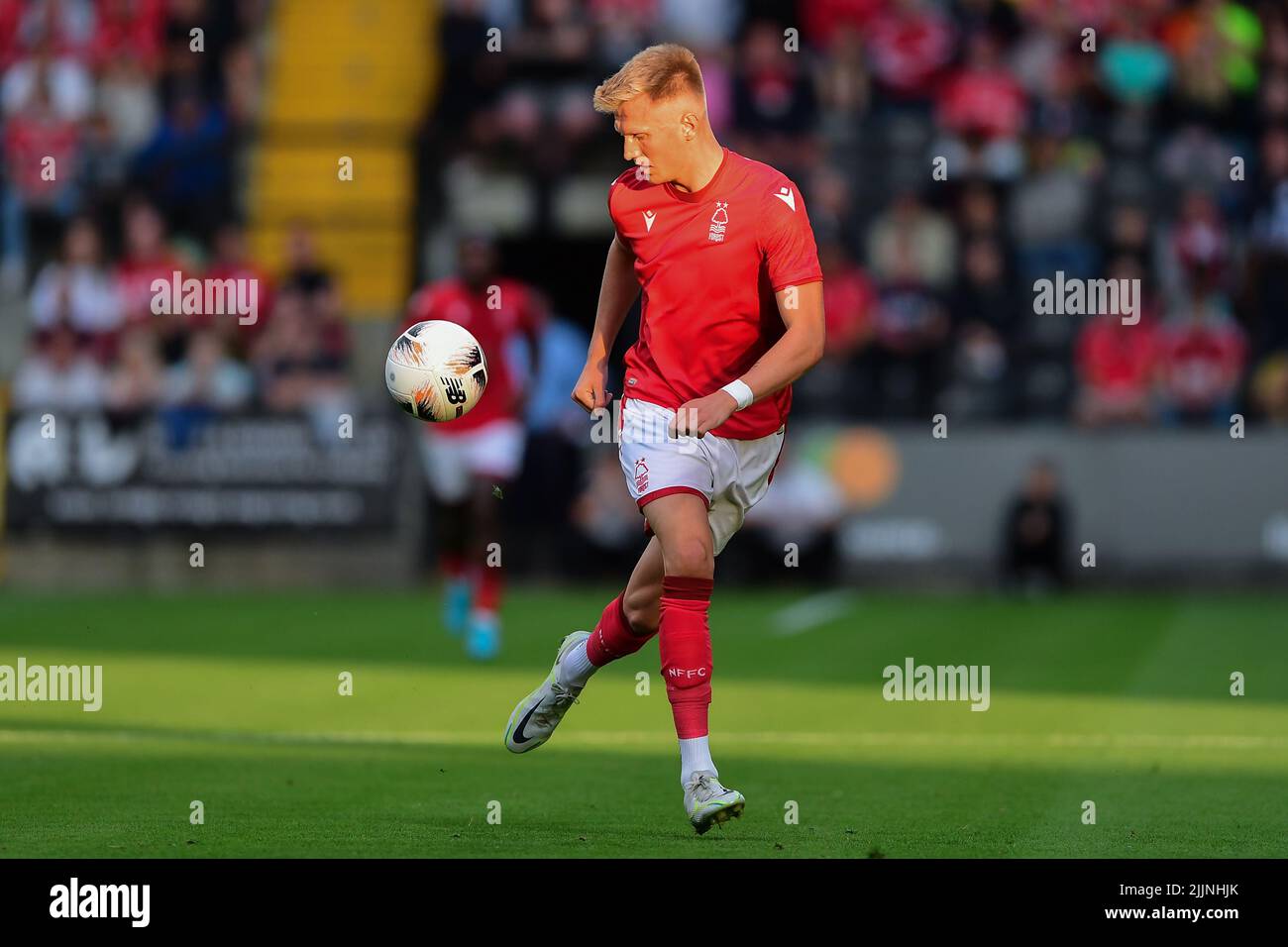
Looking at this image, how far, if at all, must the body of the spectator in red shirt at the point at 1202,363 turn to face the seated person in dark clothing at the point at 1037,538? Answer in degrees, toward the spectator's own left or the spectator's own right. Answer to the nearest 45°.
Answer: approximately 45° to the spectator's own right

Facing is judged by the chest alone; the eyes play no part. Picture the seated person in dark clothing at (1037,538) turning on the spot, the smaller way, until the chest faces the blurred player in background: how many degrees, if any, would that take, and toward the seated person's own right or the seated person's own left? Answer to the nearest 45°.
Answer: approximately 45° to the seated person's own right

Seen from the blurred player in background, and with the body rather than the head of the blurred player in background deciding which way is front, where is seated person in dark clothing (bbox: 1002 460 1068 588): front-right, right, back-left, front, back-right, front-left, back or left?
back-left

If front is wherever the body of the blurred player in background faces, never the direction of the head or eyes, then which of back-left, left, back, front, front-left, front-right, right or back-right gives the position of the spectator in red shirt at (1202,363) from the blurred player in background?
back-left

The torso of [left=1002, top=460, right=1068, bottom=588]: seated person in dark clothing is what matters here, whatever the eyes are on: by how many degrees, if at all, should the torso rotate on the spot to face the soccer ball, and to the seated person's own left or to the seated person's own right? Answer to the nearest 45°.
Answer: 0° — they already face it

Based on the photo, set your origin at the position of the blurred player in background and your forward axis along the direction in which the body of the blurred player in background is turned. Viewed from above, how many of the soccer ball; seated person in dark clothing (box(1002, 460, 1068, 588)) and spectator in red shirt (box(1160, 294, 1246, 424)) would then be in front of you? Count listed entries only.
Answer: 1

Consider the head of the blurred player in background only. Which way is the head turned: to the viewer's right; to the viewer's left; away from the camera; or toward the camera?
toward the camera

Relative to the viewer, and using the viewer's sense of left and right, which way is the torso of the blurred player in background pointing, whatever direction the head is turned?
facing the viewer

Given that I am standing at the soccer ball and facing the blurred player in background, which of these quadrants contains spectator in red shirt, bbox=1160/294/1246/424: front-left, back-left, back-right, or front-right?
front-right

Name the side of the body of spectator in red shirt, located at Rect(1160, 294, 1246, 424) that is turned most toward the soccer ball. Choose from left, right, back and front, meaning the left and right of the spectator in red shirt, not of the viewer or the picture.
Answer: front

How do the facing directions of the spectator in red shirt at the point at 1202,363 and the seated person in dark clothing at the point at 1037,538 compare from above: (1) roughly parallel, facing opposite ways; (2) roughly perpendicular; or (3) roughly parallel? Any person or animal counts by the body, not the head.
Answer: roughly parallel

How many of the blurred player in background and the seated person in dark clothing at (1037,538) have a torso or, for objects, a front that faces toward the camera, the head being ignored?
2

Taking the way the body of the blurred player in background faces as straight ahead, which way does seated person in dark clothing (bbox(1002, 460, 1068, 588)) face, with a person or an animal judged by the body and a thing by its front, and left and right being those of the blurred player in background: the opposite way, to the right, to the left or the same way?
the same way

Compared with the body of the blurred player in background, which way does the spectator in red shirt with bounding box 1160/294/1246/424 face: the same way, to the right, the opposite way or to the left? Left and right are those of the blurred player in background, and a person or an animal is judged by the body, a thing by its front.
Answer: the same way
